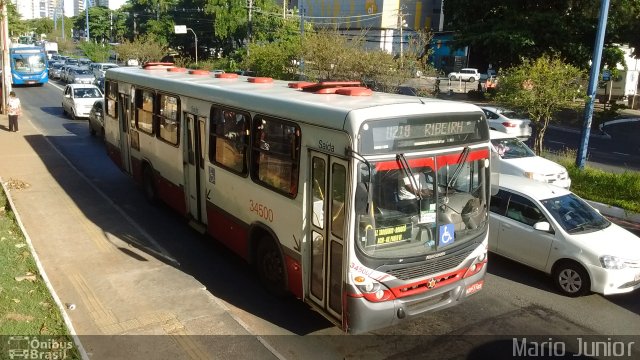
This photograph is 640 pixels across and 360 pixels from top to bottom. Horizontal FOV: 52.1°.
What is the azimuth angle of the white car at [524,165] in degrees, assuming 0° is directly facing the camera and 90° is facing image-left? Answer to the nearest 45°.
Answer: approximately 315°

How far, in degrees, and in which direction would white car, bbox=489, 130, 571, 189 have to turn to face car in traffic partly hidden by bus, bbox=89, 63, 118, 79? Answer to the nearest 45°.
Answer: approximately 180°

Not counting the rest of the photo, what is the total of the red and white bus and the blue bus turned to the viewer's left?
0

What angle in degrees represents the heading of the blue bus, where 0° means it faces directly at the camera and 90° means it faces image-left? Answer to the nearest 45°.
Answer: approximately 0°

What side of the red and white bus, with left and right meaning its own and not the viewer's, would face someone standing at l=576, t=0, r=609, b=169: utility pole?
left

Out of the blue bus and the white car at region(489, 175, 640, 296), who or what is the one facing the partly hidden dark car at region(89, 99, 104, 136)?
the blue bus

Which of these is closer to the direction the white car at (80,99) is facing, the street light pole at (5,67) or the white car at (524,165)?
the white car

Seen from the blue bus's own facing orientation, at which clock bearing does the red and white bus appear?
The red and white bus is roughly at 12 o'clock from the blue bus.

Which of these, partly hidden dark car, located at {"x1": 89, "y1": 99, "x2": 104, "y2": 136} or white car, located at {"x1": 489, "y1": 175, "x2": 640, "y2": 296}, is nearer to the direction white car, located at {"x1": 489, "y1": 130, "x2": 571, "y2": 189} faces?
the white car
